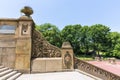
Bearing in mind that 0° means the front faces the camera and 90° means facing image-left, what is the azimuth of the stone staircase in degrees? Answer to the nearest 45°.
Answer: approximately 315°

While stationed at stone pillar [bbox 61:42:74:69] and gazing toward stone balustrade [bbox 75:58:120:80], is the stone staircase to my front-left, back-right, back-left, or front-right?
back-right

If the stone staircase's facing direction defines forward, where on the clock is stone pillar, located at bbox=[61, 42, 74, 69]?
The stone pillar is roughly at 10 o'clock from the stone staircase.

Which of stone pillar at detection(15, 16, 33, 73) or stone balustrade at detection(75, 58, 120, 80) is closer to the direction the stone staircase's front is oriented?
the stone balustrade

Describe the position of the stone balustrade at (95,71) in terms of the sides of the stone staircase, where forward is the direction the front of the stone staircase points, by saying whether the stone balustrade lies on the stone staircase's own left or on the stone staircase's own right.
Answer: on the stone staircase's own left
